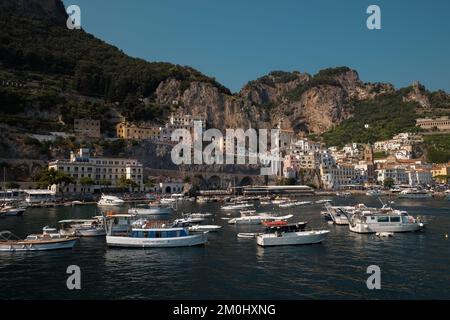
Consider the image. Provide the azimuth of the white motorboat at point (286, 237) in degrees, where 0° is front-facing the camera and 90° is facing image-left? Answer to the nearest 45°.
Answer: approximately 270°

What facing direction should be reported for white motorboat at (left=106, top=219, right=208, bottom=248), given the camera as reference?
facing to the right of the viewer

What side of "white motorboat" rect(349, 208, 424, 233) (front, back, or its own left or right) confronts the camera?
right

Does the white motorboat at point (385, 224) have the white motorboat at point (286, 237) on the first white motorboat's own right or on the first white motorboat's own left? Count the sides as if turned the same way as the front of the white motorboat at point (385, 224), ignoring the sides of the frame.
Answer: on the first white motorboat's own right

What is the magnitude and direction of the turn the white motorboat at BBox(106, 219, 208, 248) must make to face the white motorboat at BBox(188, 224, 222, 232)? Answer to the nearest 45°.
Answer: approximately 45° to its left

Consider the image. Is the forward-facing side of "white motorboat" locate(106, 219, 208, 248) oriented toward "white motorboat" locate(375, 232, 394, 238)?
yes

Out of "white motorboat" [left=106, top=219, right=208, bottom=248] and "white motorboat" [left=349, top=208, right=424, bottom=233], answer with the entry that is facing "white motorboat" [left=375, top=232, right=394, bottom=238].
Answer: "white motorboat" [left=106, top=219, right=208, bottom=248]

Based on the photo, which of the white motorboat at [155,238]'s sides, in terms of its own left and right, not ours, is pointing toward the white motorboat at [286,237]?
front

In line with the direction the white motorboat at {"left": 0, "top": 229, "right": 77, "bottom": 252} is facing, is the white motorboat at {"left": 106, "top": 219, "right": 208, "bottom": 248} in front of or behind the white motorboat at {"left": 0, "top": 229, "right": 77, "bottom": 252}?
in front
